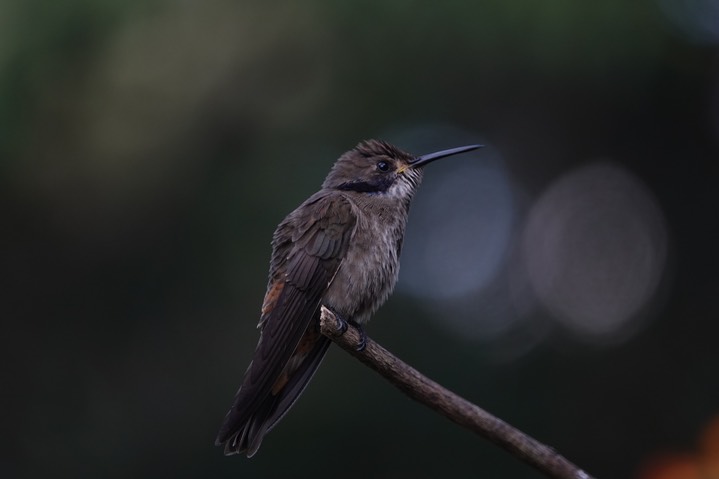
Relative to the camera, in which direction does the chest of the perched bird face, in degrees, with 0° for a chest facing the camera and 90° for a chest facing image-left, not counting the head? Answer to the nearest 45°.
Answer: approximately 270°
